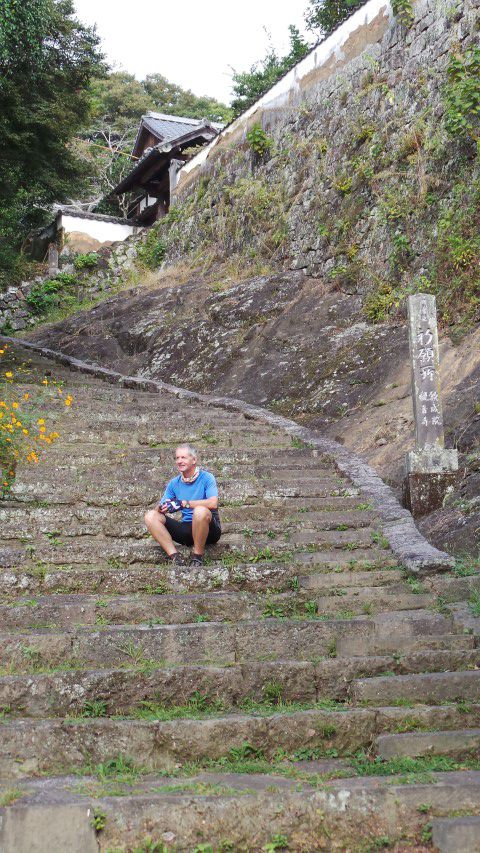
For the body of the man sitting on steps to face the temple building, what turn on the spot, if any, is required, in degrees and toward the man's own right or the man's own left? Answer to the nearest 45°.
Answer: approximately 135° to the man's own right

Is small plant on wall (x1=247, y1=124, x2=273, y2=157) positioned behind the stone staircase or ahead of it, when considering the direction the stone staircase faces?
behind

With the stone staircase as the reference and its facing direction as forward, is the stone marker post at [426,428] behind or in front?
behind

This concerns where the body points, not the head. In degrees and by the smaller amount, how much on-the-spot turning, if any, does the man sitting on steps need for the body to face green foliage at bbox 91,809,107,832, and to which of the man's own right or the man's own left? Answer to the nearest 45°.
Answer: approximately 45° to the man's own left

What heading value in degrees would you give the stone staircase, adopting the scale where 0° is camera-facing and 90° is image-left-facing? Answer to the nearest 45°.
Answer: approximately 0°

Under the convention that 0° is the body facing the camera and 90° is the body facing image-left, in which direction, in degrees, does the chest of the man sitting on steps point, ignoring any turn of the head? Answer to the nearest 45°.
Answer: approximately 45°

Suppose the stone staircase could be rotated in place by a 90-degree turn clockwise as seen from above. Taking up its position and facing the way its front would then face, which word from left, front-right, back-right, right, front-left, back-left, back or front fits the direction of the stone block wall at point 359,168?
right

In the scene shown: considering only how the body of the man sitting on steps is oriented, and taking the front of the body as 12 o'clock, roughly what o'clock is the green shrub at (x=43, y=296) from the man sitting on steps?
The green shrub is roughly at 4 o'clock from the man sitting on steps.

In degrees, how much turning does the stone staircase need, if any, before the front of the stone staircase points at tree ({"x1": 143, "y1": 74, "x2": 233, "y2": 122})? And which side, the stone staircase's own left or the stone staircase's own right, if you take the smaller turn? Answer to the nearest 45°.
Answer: approximately 180°
